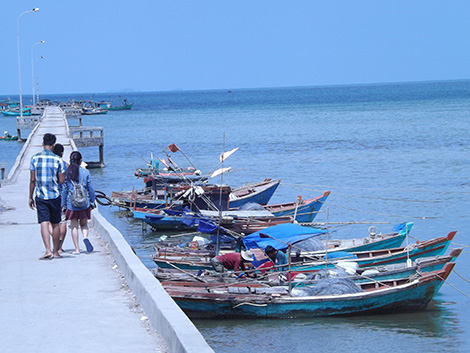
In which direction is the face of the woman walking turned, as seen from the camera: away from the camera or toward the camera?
away from the camera

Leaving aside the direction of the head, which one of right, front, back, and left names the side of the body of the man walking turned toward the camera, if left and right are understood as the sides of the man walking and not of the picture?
back

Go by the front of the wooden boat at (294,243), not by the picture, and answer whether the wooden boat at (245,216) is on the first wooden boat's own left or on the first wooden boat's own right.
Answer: on the first wooden boat's own left

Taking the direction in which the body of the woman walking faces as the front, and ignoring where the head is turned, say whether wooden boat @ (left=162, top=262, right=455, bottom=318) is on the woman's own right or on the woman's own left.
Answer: on the woman's own right

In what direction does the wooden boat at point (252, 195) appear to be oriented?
to the viewer's right

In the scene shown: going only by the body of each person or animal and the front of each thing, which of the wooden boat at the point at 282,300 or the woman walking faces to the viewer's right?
the wooden boat

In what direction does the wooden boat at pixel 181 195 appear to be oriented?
to the viewer's right

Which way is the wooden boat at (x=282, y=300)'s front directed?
to the viewer's right

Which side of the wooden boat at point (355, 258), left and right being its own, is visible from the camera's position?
right

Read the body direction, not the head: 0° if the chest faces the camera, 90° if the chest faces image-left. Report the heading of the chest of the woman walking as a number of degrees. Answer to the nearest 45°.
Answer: approximately 180°

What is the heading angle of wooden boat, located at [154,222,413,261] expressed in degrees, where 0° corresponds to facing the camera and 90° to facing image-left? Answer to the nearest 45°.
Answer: approximately 270°

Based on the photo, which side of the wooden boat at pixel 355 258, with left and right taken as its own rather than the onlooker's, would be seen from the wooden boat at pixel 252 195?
left

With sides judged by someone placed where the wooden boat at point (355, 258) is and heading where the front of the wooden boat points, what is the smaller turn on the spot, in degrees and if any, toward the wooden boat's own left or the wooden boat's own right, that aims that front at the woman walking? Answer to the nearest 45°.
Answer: approximately 135° to the wooden boat's own right

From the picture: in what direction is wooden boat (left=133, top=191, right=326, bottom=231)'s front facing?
to the viewer's right

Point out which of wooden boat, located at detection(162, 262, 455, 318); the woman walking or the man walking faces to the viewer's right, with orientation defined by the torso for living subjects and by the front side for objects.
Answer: the wooden boat

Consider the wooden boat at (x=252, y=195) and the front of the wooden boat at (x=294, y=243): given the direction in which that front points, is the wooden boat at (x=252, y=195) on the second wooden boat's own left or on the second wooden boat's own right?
on the second wooden boat's own left
